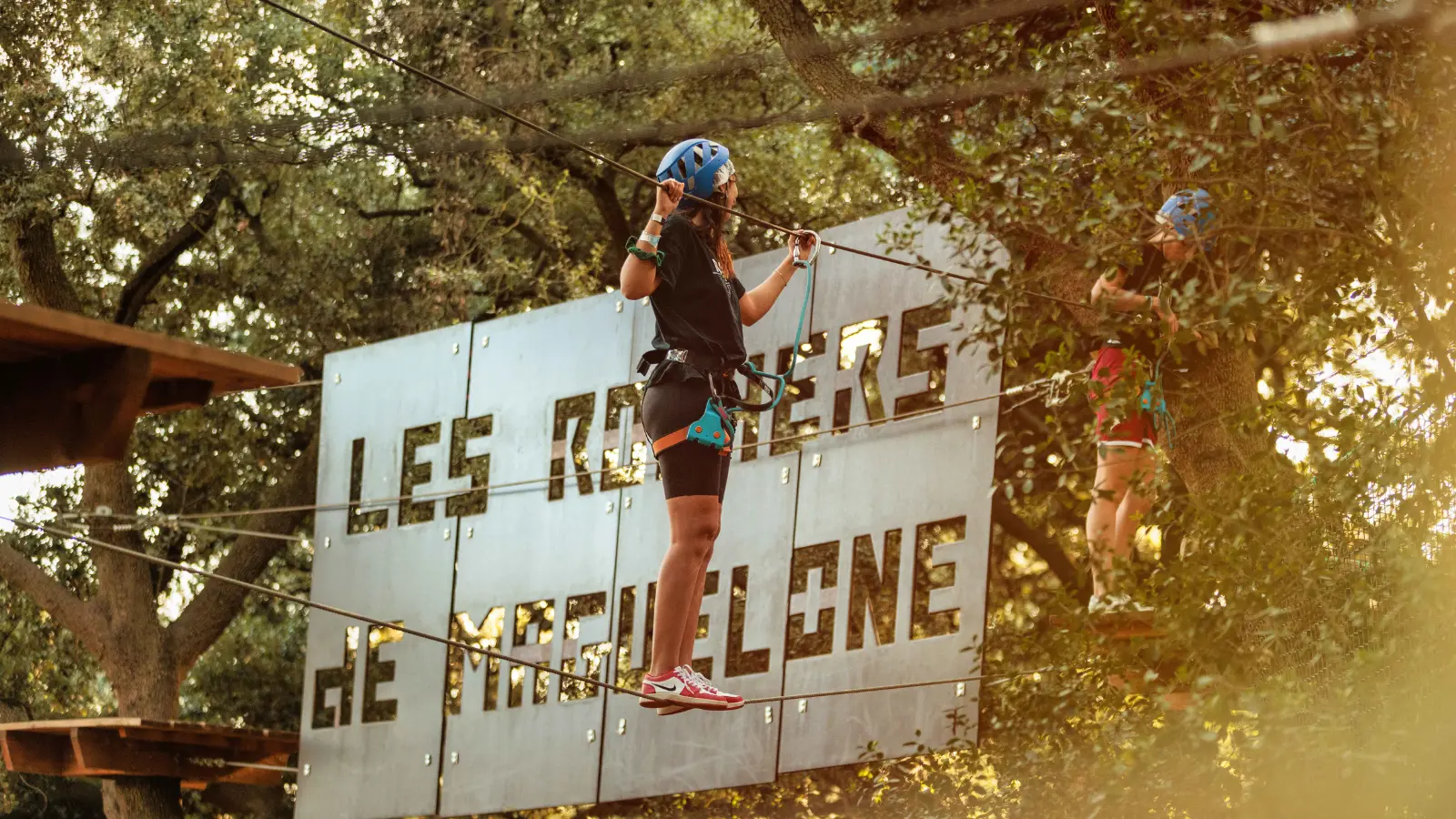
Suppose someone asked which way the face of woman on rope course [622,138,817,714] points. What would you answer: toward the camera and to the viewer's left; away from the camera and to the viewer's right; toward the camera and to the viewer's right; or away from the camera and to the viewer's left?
away from the camera and to the viewer's right

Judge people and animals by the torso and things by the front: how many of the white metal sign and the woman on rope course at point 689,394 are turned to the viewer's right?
1

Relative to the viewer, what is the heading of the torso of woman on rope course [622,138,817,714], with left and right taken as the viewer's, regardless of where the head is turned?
facing to the right of the viewer

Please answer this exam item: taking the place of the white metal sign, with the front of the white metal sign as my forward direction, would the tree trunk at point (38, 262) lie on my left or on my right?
on my right

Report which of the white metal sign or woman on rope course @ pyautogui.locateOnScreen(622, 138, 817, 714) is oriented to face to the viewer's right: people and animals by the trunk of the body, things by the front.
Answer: the woman on rope course
